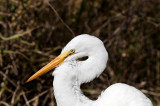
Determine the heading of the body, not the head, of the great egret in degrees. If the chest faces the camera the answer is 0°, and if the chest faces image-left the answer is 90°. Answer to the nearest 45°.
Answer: approximately 90°
